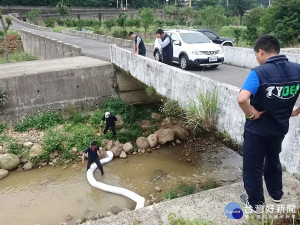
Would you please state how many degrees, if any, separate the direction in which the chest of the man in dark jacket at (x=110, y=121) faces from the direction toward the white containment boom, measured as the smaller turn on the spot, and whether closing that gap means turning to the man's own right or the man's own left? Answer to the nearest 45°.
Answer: approximately 45° to the man's own left

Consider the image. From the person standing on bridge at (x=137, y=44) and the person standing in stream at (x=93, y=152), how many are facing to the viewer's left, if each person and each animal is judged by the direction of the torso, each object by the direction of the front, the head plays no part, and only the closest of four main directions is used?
1

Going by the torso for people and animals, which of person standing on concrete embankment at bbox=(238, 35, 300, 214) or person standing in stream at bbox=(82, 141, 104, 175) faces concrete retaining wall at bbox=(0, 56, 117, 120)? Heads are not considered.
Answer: the person standing on concrete embankment

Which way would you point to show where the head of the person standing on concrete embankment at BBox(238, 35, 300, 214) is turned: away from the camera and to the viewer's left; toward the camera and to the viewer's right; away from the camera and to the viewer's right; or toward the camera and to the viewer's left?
away from the camera and to the viewer's left

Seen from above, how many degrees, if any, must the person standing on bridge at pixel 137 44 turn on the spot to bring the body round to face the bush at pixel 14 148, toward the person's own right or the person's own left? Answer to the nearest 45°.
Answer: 0° — they already face it
